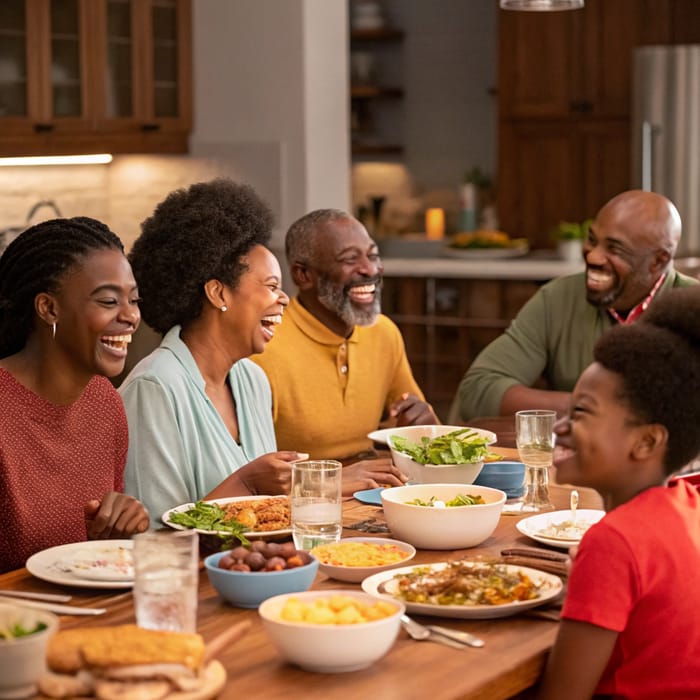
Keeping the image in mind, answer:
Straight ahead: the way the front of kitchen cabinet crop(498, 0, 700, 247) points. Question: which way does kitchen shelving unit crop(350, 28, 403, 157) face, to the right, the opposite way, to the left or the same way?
the same way

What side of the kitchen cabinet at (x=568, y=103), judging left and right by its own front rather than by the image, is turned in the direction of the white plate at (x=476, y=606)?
front

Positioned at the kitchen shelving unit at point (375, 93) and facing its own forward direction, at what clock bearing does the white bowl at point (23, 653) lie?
The white bowl is roughly at 12 o'clock from the kitchen shelving unit.

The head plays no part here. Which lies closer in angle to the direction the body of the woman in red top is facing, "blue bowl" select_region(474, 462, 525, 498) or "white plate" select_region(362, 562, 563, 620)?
the white plate

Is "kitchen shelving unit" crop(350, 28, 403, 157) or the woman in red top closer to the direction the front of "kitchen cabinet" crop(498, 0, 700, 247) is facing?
the woman in red top

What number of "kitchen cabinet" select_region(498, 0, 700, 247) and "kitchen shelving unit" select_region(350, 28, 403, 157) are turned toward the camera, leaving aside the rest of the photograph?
2

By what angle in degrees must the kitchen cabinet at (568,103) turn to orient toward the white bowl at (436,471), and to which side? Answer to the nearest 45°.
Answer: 0° — it already faces it

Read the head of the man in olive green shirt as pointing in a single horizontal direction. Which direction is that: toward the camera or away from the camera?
toward the camera

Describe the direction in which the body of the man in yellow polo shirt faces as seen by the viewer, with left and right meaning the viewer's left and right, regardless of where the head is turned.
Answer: facing the viewer and to the right of the viewer

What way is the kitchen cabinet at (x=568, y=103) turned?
toward the camera

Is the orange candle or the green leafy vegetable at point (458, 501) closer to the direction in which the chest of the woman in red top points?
the green leafy vegetable

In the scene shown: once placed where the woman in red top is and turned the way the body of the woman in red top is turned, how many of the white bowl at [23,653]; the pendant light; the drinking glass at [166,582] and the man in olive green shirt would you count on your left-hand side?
2

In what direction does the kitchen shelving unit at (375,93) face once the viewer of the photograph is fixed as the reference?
facing the viewer

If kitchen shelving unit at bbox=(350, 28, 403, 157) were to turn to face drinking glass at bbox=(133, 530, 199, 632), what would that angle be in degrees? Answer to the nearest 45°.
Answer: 0° — it already faces it
